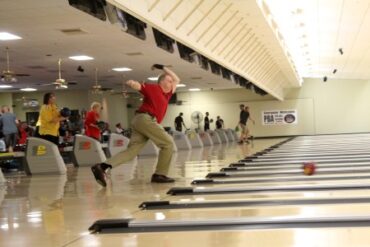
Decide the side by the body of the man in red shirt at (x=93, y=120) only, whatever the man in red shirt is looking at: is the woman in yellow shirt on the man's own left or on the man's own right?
on the man's own right

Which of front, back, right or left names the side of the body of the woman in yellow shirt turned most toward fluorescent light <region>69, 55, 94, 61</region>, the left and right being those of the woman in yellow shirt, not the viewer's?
left

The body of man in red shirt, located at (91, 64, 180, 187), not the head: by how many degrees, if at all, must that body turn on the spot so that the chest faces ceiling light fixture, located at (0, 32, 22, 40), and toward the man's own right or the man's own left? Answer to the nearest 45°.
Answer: approximately 135° to the man's own left

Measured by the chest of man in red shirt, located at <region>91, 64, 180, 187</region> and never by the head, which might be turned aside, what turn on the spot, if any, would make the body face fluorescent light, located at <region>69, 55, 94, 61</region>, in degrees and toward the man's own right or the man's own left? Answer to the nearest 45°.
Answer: approximately 90° to the man's own left

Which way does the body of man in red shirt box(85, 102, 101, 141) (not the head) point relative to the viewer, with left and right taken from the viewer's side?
facing to the right of the viewer

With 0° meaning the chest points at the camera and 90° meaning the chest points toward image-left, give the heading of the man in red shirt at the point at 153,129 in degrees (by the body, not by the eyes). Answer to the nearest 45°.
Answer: approximately 270°

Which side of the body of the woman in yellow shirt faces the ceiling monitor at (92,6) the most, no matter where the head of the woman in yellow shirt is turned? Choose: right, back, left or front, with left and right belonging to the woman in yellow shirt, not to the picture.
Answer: right

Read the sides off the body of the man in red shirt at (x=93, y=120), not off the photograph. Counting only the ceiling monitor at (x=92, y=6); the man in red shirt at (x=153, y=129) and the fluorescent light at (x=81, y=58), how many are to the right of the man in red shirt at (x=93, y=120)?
2

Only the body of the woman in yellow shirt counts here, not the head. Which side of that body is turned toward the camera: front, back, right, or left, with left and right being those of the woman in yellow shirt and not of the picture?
right

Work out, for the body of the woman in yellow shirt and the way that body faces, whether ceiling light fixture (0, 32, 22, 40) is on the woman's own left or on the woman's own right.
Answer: on the woman's own left
